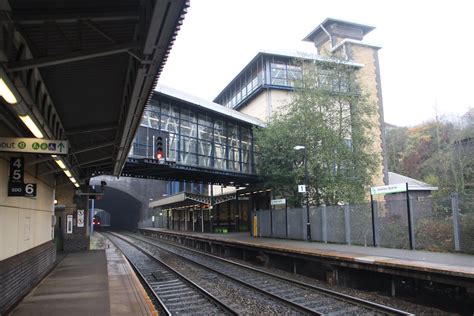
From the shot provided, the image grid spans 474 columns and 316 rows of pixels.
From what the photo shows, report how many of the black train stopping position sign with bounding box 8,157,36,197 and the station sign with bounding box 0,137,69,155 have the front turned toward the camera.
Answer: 2

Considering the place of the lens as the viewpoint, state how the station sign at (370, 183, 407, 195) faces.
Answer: facing the viewer and to the left of the viewer

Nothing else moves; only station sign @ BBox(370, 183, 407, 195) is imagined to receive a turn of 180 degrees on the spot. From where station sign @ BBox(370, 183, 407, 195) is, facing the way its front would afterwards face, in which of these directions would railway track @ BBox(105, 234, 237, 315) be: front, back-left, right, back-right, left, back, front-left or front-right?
back

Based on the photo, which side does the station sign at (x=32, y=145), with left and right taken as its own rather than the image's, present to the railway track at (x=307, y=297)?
left

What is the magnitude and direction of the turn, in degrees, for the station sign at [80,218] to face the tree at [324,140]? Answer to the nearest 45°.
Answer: approximately 90° to its left

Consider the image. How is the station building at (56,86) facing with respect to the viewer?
to the viewer's right

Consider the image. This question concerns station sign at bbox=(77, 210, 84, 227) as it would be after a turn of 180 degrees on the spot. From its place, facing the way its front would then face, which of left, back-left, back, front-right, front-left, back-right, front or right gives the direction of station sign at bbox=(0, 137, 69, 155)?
back

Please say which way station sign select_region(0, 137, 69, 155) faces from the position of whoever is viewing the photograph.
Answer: facing the viewer

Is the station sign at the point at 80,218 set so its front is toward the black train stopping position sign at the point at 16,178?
yes

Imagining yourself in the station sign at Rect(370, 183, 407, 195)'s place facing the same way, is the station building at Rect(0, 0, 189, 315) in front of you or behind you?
in front

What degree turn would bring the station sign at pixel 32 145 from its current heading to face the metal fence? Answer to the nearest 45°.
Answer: approximately 90° to its left

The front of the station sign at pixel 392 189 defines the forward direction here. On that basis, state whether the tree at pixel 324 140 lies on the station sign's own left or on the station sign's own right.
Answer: on the station sign's own right
